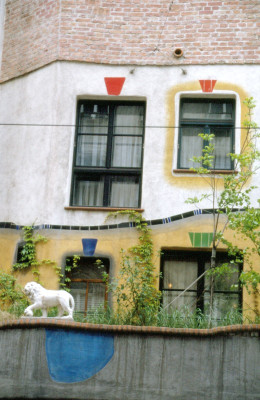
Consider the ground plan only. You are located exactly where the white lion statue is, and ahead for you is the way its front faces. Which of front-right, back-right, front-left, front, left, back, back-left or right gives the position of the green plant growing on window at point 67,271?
right

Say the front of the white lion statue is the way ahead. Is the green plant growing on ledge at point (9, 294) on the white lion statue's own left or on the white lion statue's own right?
on the white lion statue's own right

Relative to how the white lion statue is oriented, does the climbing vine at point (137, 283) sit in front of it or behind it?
behind

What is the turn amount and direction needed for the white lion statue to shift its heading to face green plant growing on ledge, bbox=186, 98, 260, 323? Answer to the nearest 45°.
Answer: approximately 180°

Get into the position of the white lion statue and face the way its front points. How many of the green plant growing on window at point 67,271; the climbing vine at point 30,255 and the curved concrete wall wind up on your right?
2

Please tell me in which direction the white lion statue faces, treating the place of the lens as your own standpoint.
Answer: facing to the left of the viewer

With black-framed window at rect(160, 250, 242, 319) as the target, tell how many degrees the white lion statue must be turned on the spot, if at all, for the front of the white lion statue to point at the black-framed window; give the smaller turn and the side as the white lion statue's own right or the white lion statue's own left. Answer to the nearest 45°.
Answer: approximately 135° to the white lion statue's own right

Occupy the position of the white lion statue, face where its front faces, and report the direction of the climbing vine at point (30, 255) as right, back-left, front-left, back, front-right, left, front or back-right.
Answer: right

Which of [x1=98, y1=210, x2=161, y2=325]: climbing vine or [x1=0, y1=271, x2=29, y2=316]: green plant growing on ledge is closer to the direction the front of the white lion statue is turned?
the green plant growing on ledge
